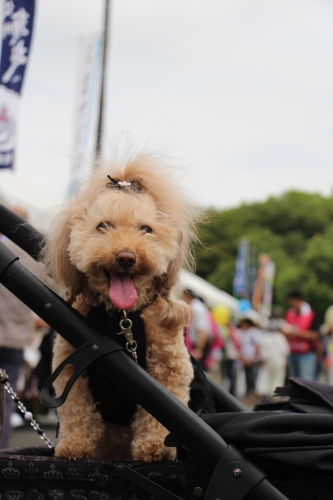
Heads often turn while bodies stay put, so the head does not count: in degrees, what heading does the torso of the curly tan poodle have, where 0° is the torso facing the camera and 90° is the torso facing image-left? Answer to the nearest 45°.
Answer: approximately 0°

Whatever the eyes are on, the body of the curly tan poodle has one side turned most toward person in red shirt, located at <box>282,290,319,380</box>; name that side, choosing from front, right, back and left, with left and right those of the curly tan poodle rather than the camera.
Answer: back
